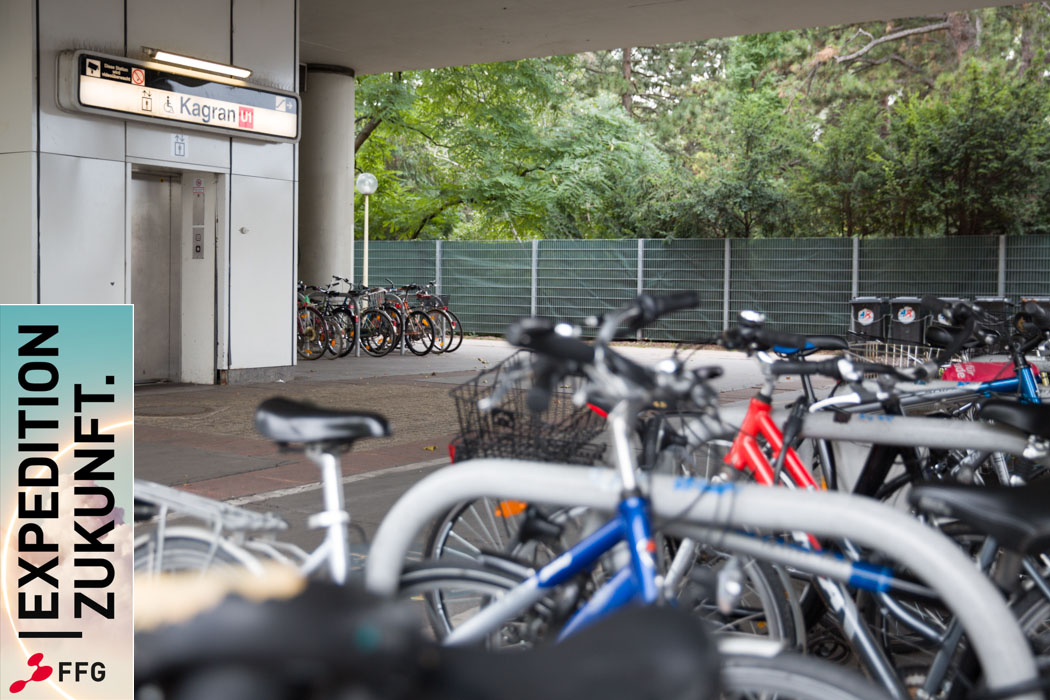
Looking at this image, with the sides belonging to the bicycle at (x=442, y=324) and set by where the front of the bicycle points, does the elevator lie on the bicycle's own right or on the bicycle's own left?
on the bicycle's own left

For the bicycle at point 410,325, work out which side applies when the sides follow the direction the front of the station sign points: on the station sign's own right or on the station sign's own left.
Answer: on the station sign's own left

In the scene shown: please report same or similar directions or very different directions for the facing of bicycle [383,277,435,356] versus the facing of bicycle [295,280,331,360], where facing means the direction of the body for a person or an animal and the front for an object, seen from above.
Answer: same or similar directions

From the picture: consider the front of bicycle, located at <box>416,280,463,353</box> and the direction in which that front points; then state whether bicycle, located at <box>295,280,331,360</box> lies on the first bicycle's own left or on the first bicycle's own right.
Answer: on the first bicycle's own left

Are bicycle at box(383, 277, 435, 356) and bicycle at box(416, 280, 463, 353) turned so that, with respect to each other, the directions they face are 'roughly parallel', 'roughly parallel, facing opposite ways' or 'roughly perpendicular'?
roughly parallel

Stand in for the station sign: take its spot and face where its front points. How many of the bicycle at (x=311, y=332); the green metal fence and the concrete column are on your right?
0

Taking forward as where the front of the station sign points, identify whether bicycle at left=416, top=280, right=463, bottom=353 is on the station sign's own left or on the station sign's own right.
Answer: on the station sign's own left
